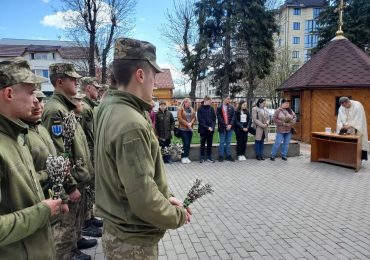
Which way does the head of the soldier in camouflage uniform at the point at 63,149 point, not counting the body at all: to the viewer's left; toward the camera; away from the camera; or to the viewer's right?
to the viewer's right

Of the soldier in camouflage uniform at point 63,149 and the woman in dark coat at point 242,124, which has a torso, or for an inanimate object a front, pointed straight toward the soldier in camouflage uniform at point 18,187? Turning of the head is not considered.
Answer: the woman in dark coat

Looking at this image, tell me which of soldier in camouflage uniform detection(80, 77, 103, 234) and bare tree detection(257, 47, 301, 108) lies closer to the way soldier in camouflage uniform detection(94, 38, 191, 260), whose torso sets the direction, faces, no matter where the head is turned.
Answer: the bare tree

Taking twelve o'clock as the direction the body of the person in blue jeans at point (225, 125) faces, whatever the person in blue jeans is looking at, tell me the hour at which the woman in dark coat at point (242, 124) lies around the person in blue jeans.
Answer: The woman in dark coat is roughly at 8 o'clock from the person in blue jeans.

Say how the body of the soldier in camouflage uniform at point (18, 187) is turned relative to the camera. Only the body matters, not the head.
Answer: to the viewer's right

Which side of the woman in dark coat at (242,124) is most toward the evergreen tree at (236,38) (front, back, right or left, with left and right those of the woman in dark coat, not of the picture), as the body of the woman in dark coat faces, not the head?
back

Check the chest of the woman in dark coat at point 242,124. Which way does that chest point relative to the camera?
toward the camera

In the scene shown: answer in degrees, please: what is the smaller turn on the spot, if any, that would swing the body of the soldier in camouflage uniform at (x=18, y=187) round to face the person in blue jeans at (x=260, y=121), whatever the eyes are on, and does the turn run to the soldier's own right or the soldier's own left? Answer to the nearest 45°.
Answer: approximately 45° to the soldier's own left

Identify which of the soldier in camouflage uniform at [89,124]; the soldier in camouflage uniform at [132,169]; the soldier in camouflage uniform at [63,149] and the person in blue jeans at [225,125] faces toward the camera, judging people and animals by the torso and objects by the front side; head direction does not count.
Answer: the person in blue jeans

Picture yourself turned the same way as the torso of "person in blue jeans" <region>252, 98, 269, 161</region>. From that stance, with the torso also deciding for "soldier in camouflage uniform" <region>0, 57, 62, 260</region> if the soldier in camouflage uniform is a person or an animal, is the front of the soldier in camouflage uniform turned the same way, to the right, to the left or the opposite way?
to the left

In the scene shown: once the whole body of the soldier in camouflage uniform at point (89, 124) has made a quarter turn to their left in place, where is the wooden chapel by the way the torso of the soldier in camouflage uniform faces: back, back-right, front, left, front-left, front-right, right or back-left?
front-right

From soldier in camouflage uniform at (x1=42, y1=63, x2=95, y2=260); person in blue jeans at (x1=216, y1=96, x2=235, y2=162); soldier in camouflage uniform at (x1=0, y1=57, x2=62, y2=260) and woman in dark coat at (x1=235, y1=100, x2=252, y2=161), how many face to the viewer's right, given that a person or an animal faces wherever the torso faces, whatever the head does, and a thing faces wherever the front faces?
2

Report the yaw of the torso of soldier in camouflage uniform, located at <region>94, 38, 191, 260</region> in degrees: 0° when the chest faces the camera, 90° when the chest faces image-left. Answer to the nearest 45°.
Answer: approximately 225°

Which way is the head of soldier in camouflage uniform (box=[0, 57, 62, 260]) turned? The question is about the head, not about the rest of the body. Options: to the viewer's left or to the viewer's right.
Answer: to the viewer's right

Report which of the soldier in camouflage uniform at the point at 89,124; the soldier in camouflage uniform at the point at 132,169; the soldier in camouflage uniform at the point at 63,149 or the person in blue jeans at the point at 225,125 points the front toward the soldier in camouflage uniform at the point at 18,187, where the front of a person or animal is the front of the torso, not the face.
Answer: the person in blue jeans

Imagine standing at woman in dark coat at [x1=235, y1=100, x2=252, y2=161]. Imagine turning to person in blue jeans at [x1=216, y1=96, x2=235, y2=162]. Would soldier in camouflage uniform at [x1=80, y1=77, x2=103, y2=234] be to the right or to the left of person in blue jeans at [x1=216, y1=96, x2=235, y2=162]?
left

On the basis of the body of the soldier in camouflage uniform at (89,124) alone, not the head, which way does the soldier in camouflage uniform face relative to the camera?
to the viewer's right

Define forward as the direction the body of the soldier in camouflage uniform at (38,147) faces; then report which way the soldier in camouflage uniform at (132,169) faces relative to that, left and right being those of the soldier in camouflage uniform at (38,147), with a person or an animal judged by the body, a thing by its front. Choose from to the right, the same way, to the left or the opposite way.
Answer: the same way

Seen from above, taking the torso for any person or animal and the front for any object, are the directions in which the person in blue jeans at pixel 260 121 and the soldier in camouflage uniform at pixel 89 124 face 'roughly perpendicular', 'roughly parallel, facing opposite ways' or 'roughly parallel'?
roughly perpendicular
